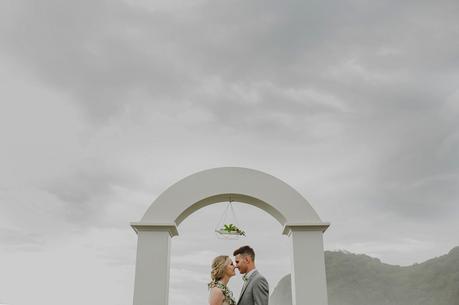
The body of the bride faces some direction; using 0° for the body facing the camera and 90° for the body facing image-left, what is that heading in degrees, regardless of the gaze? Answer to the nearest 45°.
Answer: approximately 270°

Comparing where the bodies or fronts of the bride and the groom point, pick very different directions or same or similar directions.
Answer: very different directions

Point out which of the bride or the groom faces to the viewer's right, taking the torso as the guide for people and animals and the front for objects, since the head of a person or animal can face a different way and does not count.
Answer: the bride

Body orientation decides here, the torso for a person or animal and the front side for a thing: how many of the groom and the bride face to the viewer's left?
1

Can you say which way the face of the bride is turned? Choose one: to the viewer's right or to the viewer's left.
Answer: to the viewer's right

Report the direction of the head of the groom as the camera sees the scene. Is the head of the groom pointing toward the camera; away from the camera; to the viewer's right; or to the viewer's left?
to the viewer's left

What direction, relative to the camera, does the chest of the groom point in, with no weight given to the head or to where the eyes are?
to the viewer's left
